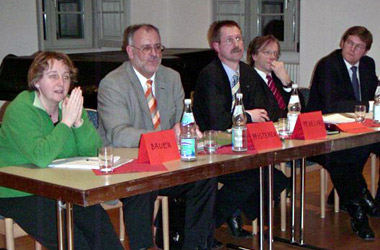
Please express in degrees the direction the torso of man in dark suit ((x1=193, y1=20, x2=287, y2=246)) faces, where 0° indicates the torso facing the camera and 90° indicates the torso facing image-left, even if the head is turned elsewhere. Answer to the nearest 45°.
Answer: approximately 315°

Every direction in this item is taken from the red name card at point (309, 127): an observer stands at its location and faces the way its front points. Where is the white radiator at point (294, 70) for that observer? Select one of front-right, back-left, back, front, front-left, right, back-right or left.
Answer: back-left

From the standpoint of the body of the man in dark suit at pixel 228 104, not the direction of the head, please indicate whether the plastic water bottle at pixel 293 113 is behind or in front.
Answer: in front

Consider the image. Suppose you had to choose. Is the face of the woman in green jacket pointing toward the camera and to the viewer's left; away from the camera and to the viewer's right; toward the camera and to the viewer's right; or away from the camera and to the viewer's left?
toward the camera and to the viewer's right

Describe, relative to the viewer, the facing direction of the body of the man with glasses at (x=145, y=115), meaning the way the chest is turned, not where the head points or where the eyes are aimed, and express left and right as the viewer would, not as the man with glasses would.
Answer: facing the viewer and to the right of the viewer

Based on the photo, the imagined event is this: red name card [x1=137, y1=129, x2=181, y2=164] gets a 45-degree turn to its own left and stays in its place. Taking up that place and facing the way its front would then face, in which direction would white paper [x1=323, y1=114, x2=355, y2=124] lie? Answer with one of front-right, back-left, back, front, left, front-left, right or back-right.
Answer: front-left

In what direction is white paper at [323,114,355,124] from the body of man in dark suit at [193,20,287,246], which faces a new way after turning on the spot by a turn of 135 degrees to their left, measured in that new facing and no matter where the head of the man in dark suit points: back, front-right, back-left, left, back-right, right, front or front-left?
right

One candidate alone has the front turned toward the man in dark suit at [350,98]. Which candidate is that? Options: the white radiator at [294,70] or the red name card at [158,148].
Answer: the white radiator

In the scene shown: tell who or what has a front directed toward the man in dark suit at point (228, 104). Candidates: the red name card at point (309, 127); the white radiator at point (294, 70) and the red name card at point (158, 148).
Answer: the white radiator

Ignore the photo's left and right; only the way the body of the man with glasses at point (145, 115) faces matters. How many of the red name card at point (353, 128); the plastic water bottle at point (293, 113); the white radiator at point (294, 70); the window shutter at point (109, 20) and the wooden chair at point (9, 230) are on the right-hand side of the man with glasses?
1

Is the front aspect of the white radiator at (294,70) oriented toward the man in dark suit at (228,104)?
yes

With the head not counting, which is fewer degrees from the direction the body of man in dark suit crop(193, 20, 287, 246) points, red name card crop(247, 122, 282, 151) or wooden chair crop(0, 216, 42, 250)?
the red name card

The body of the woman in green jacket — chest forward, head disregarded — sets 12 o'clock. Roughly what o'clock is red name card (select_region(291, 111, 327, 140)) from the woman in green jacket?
The red name card is roughly at 10 o'clock from the woman in green jacket.
